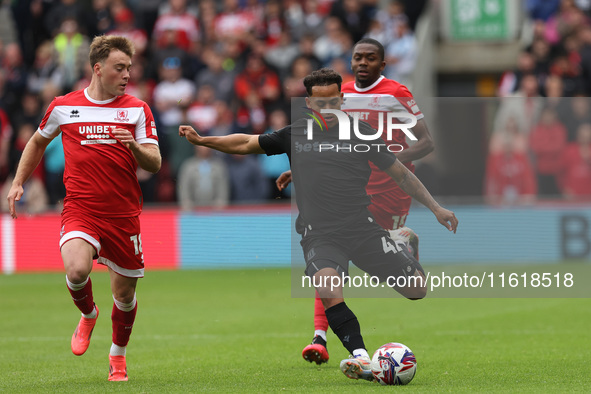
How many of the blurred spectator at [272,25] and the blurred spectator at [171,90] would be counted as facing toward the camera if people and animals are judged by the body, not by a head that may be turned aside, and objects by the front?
2

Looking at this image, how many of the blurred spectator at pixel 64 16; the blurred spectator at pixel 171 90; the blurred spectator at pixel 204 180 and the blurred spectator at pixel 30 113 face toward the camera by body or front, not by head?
4

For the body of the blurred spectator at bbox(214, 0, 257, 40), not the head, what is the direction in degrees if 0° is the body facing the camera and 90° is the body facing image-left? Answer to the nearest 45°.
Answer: approximately 0°

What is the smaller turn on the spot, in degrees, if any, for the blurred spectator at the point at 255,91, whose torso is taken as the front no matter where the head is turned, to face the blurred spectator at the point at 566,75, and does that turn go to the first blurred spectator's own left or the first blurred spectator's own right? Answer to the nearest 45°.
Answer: approximately 90° to the first blurred spectator's own left

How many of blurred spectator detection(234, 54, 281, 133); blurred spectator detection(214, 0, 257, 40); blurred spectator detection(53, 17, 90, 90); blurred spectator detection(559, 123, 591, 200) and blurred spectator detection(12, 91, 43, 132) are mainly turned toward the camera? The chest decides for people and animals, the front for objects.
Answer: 5

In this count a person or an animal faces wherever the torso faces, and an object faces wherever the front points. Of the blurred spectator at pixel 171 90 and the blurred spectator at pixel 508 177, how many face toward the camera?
2

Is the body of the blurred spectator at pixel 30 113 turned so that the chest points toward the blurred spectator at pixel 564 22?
no

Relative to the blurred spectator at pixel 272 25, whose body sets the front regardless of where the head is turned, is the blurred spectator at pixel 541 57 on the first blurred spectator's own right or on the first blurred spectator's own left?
on the first blurred spectator's own left

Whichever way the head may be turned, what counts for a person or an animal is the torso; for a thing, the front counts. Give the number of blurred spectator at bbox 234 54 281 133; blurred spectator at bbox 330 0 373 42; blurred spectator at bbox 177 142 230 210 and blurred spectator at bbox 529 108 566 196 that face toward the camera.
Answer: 4

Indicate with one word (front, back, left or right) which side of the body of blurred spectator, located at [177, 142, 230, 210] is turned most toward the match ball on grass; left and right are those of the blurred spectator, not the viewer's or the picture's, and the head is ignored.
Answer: front

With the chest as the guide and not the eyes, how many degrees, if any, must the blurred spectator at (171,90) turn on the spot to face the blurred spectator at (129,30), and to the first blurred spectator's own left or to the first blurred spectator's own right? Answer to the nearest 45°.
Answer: approximately 135° to the first blurred spectator's own right

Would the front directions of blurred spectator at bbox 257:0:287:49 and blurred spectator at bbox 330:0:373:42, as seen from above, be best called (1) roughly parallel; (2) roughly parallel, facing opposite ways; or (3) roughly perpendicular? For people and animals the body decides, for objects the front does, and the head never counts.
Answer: roughly parallel

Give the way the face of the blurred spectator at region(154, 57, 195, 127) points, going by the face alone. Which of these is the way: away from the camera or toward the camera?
toward the camera

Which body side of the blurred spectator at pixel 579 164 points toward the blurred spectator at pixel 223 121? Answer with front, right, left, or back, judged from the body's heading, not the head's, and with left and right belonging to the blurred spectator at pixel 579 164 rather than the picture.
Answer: right

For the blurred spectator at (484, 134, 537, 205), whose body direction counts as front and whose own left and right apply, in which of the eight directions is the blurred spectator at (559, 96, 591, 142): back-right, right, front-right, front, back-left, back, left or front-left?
left

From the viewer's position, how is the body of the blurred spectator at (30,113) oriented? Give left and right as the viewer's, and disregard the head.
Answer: facing the viewer

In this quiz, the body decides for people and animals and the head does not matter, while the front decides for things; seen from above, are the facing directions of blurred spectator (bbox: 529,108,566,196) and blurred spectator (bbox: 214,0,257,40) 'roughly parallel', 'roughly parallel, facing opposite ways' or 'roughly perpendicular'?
roughly parallel

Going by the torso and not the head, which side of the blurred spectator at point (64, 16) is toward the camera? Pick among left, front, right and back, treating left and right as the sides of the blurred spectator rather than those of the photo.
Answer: front

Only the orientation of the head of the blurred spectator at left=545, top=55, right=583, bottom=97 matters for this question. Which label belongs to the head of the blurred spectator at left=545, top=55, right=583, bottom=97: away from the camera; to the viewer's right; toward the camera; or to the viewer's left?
toward the camera

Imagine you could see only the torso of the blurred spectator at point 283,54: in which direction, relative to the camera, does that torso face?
toward the camera
